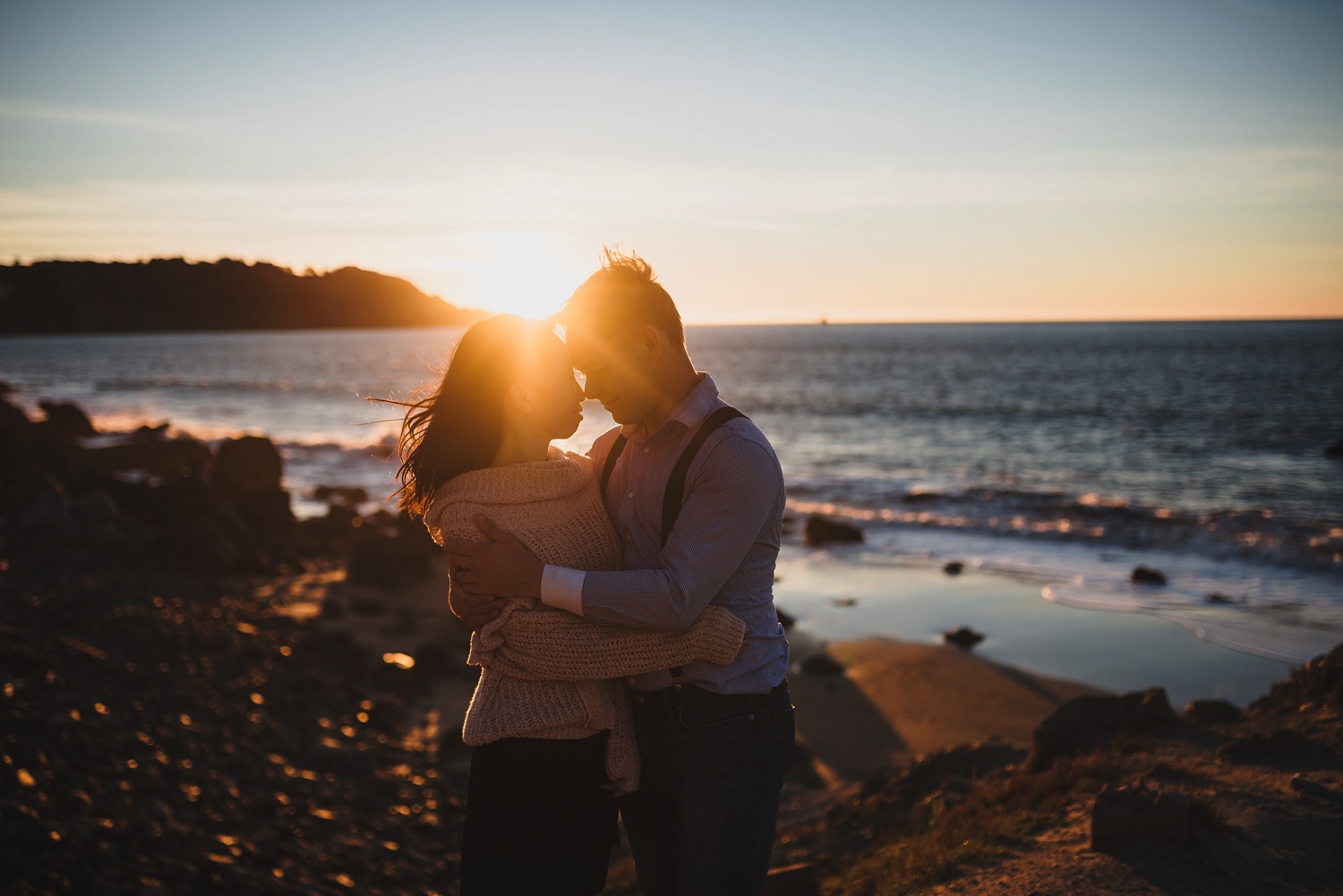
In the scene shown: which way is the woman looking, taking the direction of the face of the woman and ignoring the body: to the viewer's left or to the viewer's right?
to the viewer's right

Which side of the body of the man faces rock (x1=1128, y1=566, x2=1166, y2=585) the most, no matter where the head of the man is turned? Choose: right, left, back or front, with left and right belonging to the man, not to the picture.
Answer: back

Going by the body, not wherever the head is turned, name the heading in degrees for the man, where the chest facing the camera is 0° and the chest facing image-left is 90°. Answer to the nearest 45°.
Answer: approximately 45°

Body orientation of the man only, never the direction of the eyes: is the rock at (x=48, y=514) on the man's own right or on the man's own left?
on the man's own right

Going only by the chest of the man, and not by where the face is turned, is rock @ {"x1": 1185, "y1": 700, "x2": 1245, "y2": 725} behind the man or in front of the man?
behind

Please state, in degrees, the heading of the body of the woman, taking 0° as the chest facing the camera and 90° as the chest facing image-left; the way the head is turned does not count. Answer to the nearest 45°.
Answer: approximately 270°

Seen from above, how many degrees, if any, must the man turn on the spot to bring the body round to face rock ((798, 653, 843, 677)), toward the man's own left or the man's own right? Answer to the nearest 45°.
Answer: approximately 135° to the man's own right

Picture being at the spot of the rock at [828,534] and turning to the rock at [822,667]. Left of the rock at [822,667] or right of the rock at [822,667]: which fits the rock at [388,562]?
right

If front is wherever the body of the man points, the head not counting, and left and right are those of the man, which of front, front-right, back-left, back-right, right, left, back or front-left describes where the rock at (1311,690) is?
back
